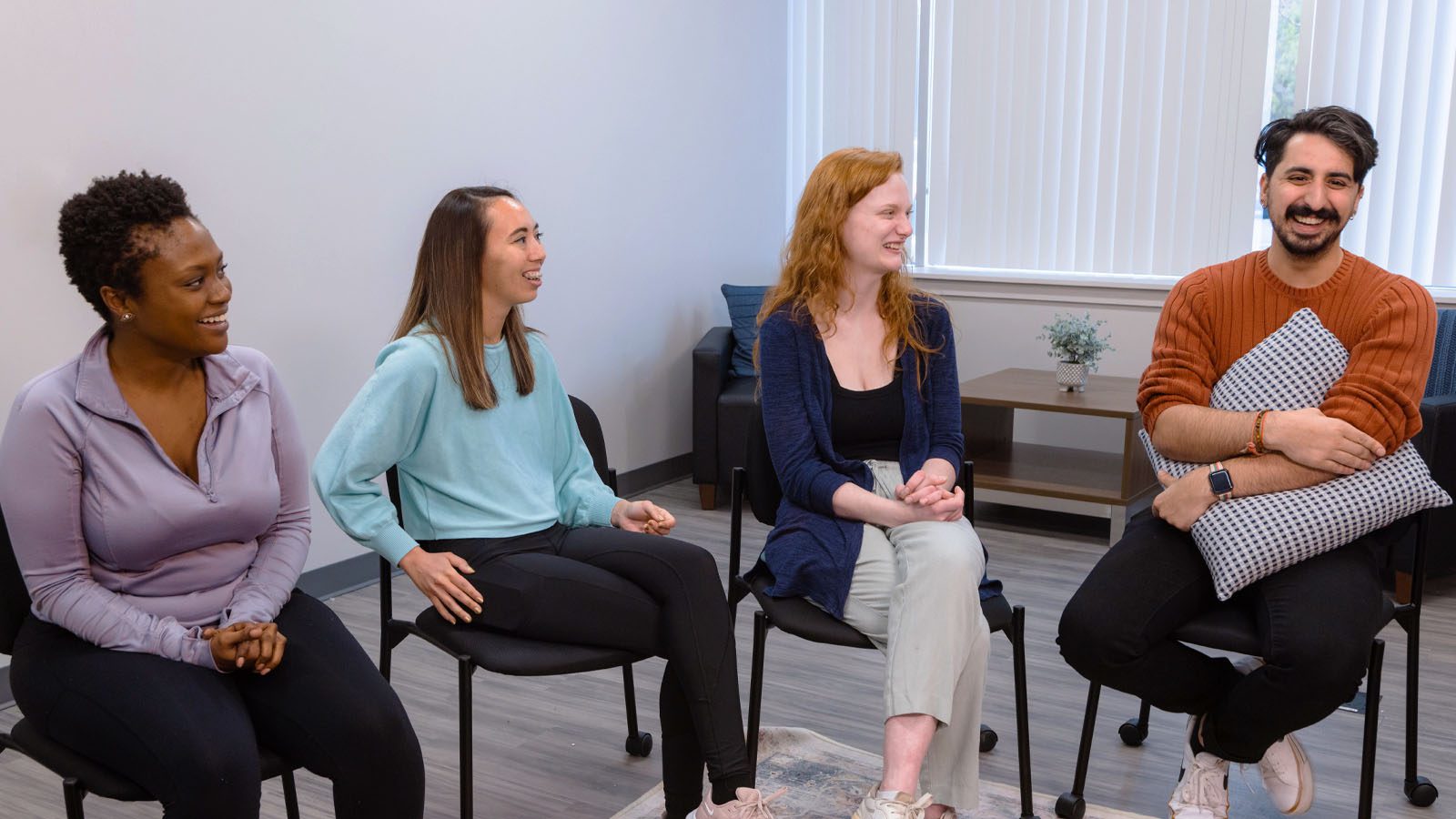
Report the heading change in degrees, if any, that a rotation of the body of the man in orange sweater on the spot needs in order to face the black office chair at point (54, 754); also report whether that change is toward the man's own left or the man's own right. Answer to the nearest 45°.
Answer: approximately 45° to the man's own right

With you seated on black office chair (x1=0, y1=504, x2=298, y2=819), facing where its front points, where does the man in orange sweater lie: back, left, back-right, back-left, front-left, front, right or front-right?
front-left

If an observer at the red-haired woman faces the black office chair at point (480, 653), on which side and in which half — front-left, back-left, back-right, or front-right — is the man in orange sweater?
back-left

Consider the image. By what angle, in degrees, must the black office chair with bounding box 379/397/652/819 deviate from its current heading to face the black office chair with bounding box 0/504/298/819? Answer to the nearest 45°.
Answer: approximately 90° to its right

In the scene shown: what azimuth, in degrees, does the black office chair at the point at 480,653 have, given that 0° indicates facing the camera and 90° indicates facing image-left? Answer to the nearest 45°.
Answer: approximately 315°

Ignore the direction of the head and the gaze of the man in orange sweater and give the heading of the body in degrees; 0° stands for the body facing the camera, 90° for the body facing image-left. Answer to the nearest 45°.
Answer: approximately 0°

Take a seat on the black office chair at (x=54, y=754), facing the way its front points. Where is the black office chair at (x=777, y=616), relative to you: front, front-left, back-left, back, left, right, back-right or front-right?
front-left

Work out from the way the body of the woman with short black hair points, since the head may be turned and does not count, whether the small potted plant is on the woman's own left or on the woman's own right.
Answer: on the woman's own left

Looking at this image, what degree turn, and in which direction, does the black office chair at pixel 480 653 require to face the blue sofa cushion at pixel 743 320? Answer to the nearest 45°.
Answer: approximately 135° to its left

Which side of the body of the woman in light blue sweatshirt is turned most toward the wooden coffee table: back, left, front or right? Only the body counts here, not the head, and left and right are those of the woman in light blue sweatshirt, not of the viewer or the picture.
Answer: left

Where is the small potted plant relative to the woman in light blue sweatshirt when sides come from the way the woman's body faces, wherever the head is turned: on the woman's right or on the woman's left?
on the woman's left

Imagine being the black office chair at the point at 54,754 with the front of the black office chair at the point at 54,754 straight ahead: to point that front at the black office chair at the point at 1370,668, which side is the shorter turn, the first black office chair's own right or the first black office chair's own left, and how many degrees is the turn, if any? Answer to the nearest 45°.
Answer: approximately 45° to the first black office chair's own left

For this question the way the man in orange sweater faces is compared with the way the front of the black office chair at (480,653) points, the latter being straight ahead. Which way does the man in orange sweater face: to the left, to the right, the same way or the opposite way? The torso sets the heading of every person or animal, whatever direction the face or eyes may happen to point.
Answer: to the right
